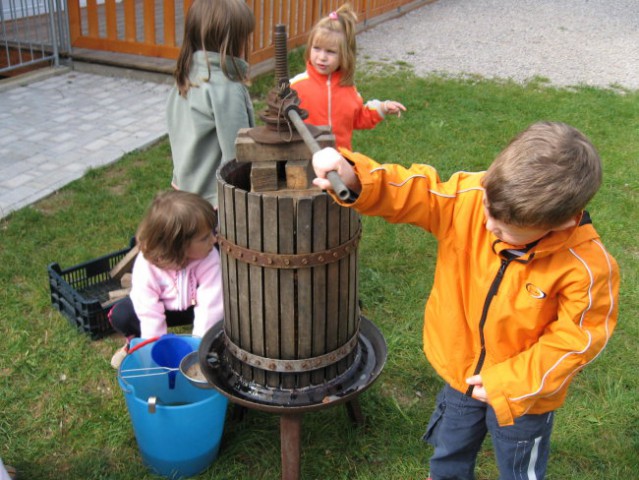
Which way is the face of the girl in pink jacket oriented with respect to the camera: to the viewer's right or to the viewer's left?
to the viewer's right

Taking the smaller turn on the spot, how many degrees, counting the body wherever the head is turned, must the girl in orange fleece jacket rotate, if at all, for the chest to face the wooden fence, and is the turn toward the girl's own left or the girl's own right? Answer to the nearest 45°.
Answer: approximately 135° to the girl's own right

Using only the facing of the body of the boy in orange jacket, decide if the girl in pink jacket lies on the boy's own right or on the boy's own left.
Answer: on the boy's own right

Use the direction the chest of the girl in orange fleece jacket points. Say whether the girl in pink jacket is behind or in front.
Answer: in front

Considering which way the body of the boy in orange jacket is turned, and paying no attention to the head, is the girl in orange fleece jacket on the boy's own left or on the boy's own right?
on the boy's own right

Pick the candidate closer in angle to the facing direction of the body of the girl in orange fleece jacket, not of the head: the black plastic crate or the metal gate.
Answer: the black plastic crate

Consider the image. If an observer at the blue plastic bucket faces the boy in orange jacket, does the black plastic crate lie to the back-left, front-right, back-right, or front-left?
back-left

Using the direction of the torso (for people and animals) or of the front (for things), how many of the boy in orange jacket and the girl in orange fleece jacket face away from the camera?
0

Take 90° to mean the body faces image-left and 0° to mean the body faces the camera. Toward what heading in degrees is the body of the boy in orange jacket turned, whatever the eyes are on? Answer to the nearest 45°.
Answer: approximately 45°

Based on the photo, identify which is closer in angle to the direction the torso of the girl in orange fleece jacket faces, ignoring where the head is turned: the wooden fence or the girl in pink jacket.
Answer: the girl in pink jacket

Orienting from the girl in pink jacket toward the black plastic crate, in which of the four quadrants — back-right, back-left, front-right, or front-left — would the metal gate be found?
front-right

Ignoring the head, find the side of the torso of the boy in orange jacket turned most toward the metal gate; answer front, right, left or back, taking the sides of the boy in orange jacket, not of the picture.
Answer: right

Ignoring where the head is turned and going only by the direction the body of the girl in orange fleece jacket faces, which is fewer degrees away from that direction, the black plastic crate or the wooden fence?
the black plastic crate

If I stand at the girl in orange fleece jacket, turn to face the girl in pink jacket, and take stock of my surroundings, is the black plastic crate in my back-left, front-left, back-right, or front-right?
front-right

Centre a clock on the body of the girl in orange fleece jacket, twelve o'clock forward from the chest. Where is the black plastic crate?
The black plastic crate is roughly at 2 o'clock from the girl in orange fleece jacket.

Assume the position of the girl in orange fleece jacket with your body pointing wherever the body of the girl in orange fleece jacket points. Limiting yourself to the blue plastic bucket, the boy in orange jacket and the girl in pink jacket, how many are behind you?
0

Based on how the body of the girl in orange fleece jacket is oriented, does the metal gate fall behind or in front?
behind

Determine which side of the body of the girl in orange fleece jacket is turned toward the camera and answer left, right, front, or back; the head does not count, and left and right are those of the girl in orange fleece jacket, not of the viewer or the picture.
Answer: front

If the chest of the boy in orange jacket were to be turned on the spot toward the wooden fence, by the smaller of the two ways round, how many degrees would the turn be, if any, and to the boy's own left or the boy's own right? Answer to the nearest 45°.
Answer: approximately 90° to the boy's own right
